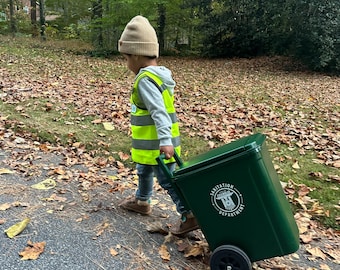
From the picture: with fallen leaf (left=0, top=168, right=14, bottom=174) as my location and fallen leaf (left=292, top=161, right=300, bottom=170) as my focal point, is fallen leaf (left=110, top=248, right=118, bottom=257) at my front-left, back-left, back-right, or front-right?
front-right

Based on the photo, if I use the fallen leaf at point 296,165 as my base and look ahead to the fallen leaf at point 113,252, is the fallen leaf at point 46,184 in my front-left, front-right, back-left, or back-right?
front-right

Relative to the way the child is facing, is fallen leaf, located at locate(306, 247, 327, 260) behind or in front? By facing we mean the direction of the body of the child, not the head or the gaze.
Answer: behind

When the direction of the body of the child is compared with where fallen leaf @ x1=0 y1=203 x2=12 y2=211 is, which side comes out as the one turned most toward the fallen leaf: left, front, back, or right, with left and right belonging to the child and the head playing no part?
front

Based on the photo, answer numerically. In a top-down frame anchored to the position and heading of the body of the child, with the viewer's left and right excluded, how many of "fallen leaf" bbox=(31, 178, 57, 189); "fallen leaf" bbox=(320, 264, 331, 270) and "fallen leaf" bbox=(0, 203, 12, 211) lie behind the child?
1

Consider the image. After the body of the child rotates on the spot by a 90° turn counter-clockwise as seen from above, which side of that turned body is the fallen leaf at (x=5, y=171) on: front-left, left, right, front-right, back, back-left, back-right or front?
back-right

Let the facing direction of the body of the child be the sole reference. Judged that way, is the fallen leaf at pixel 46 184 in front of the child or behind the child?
in front

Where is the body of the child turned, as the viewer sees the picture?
to the viewer's left
